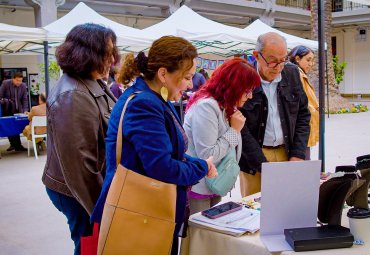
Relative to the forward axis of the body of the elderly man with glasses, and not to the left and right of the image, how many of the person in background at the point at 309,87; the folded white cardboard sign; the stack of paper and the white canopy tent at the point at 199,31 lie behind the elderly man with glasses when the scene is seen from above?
2

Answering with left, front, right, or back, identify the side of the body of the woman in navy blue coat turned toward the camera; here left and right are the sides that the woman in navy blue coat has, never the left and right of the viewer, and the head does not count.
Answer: right

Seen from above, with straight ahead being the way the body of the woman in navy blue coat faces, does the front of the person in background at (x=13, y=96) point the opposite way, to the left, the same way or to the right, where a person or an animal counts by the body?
to the right

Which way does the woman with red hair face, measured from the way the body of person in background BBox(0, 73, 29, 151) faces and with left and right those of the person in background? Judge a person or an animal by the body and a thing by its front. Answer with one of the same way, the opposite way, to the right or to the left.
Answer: to the left

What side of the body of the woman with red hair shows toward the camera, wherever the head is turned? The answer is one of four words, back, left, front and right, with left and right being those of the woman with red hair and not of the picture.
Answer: right

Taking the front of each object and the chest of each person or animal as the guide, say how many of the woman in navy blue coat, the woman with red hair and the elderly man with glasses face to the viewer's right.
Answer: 2

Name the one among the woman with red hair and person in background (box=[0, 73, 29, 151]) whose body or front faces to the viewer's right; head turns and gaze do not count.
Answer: the woman with red hair

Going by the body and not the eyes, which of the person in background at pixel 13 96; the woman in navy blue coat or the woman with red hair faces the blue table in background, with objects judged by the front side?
the person in background

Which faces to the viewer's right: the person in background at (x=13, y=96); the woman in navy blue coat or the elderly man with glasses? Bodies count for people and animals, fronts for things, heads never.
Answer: the woman in navy blue coat

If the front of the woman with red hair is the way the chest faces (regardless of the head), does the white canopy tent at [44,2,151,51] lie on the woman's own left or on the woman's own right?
on the woman's own left

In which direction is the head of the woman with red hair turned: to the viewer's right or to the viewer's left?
to the viewer's right
